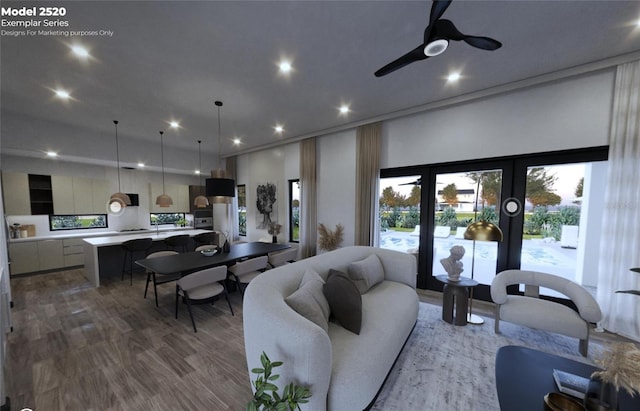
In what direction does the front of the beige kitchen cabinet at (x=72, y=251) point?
toward the camera

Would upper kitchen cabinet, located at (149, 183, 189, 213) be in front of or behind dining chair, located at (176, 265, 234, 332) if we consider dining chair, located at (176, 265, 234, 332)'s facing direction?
in front

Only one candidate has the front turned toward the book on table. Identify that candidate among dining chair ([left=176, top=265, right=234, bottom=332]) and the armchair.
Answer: the armchair

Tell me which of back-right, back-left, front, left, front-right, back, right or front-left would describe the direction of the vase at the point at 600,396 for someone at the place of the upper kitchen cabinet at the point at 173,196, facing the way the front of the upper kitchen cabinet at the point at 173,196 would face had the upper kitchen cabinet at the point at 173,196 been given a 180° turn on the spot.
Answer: back

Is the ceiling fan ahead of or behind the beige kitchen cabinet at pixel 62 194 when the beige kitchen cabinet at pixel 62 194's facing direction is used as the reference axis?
ahead

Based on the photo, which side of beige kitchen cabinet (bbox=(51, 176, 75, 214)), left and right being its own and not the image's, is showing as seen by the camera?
front

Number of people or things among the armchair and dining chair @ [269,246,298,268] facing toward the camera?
1

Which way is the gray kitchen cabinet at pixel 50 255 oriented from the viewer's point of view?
toward the camera

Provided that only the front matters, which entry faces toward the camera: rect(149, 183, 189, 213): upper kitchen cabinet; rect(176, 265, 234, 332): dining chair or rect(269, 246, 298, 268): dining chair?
the upper kitchen cabinet

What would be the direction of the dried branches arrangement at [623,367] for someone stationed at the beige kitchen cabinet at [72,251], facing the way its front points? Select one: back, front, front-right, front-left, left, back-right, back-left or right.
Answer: front

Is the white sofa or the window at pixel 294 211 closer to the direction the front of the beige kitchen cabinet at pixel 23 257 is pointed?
the white sofa

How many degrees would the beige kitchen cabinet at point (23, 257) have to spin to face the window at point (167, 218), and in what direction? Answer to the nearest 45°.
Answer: approximately 90° to its left

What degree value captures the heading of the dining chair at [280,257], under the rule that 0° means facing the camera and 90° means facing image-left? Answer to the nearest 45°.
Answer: approximately 135°

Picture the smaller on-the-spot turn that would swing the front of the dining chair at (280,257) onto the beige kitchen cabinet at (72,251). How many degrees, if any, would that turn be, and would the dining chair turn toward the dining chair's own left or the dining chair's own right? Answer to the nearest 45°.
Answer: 0° — it already faces it

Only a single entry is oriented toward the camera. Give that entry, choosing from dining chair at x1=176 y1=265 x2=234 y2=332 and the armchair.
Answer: the armchair
